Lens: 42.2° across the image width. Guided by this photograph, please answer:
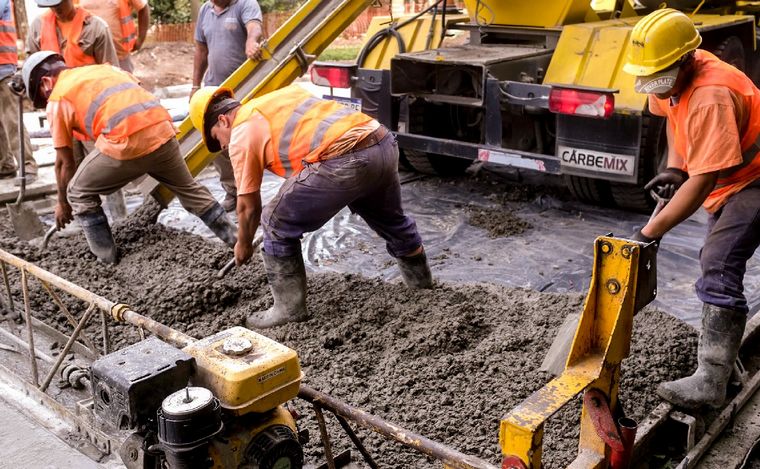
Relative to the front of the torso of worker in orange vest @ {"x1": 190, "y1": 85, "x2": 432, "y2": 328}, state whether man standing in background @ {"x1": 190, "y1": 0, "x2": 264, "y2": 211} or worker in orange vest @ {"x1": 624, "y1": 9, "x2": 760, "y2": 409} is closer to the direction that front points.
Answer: the man standing in background

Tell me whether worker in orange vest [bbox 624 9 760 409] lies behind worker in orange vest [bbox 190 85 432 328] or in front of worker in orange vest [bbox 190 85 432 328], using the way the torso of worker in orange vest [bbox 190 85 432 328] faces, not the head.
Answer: behind

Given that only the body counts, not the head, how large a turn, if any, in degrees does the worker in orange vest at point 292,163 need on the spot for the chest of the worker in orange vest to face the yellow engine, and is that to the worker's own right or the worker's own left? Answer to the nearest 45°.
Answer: approximately 90° to the worker's own left

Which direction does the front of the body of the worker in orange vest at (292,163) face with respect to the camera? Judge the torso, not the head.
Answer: to the viewer's left

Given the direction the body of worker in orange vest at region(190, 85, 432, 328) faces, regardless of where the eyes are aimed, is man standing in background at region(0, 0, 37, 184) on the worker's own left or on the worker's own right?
on the worker's own right

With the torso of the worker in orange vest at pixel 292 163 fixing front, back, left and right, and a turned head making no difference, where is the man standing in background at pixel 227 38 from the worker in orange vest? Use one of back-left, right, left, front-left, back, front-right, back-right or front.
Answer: right
